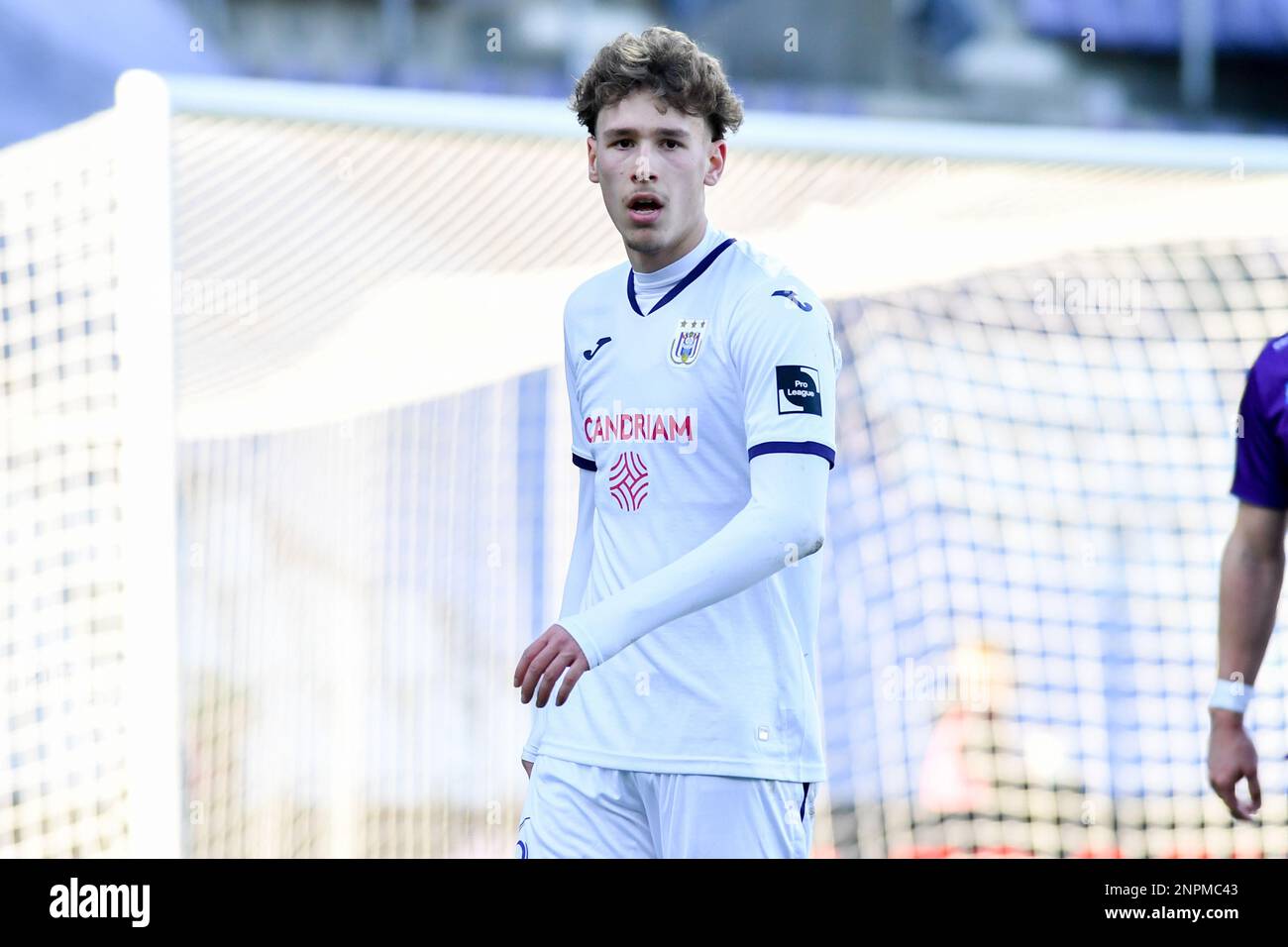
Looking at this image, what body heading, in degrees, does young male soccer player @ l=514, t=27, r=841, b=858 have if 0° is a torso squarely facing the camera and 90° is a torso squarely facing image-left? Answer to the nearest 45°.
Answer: approximately 45°
